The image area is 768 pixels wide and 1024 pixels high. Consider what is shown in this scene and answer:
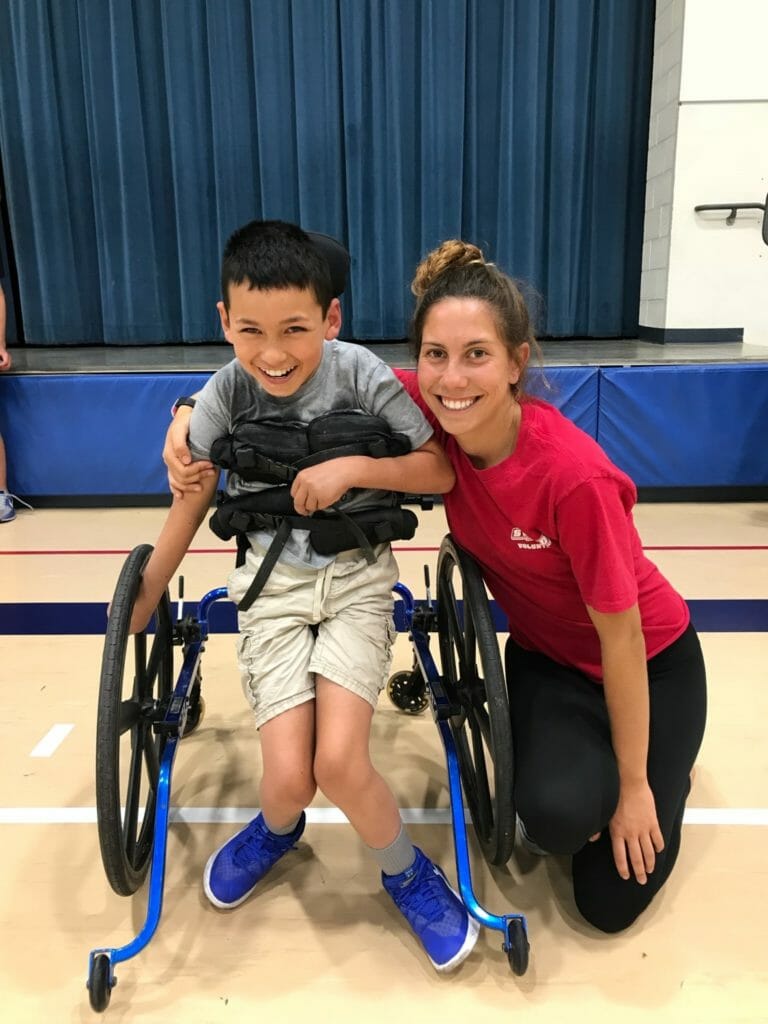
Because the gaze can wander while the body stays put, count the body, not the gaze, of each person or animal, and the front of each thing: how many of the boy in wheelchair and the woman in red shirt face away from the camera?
0

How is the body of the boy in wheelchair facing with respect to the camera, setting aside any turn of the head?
toward the camera

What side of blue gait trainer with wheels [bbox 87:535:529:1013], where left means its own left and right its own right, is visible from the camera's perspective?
front

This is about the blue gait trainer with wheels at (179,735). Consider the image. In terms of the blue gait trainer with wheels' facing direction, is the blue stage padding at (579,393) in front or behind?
behind

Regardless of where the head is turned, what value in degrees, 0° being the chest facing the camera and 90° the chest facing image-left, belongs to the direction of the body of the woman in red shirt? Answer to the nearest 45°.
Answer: approximately 45°

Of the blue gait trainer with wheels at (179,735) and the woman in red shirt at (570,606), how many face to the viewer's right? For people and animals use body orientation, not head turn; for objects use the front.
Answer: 0

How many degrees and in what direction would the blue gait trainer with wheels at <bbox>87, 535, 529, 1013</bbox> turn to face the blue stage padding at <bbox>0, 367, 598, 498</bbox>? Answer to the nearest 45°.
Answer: approximately 180°

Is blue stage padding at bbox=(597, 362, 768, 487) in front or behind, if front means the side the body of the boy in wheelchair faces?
behind
